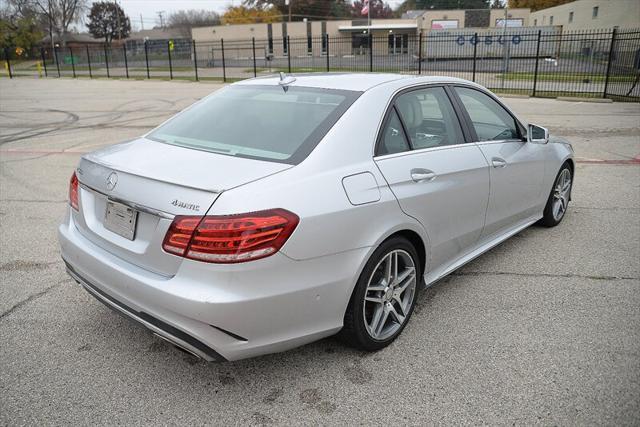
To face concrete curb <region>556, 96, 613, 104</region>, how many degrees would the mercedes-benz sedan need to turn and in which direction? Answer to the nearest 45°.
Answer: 0° — it already faces it

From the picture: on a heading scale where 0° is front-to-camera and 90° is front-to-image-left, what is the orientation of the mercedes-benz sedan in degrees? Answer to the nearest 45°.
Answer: approximately 225°

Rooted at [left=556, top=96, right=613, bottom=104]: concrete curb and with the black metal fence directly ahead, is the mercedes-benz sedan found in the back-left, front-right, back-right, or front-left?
back-left

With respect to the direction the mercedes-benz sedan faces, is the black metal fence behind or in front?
in front
